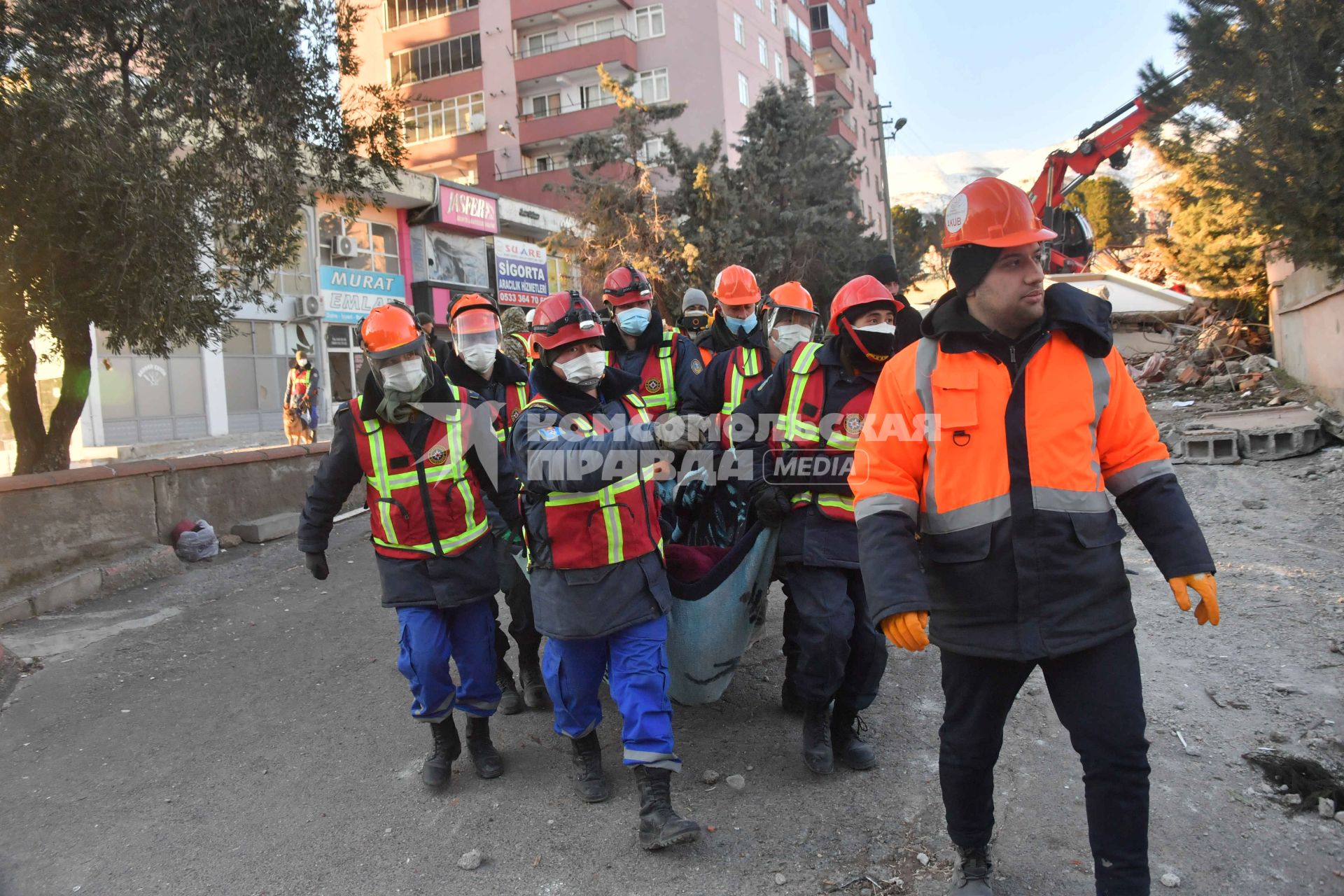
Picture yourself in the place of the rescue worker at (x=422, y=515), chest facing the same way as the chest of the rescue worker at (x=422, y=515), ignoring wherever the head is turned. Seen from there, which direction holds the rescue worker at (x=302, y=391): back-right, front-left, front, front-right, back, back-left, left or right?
back

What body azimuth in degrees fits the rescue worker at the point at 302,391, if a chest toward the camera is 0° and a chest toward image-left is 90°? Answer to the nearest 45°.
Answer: approximately 0°

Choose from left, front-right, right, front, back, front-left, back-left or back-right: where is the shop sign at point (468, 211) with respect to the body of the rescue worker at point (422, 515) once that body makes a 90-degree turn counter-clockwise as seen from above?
left

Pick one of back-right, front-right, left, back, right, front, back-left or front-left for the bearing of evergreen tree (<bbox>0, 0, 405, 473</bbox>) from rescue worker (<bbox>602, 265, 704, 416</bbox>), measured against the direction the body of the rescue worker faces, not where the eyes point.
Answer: back-right

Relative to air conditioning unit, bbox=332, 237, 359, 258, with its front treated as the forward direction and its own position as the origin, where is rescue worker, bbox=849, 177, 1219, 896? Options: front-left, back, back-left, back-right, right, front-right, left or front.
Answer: front-right

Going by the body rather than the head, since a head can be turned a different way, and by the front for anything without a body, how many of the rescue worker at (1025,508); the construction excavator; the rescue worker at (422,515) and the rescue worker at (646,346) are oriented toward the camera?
3

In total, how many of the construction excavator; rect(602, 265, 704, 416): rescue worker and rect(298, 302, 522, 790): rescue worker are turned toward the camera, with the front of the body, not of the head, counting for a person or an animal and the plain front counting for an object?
2

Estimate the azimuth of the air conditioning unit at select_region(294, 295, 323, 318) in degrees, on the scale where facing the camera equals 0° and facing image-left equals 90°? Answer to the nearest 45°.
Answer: approximately 315°

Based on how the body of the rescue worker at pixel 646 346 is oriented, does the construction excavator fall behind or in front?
behind
